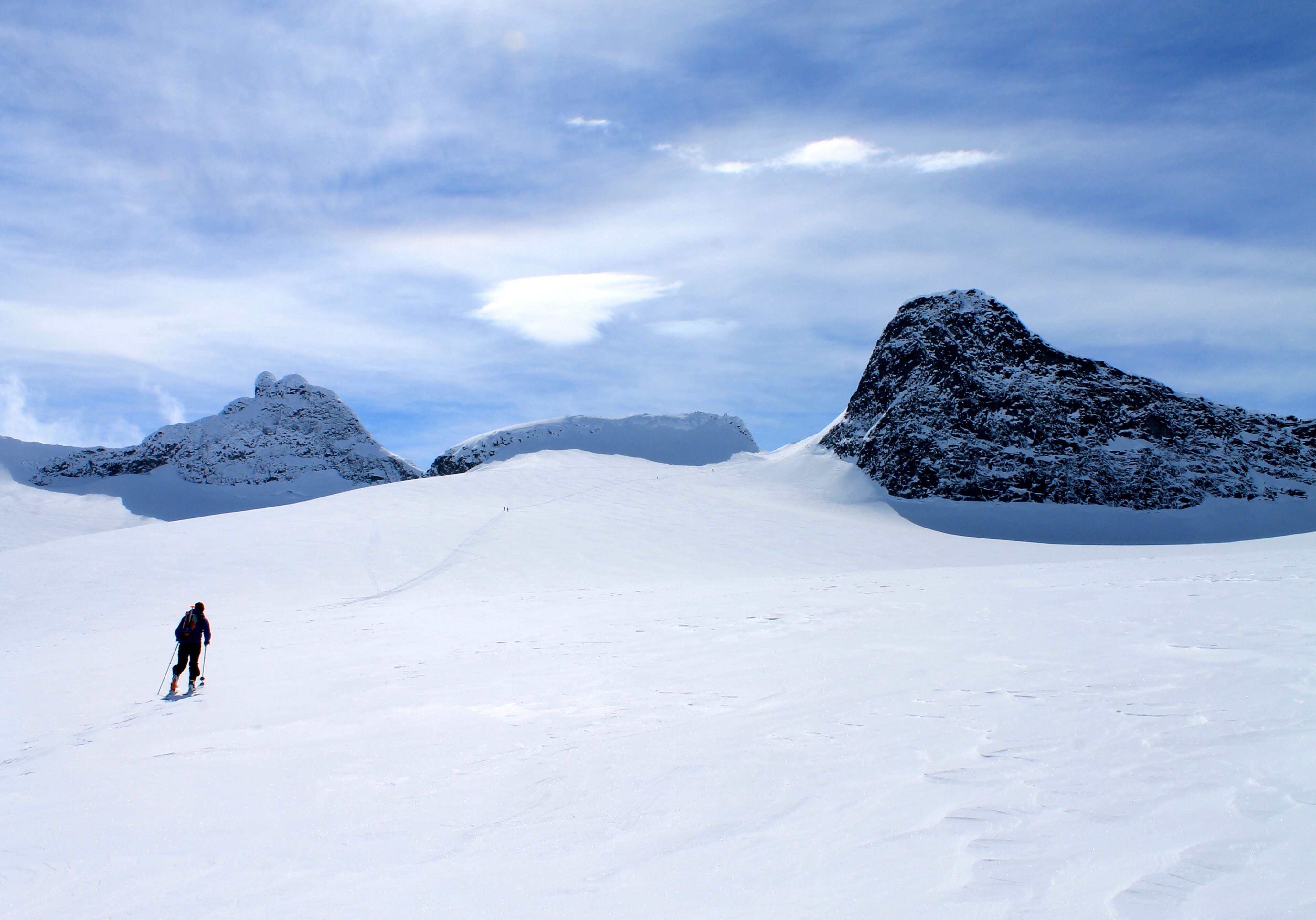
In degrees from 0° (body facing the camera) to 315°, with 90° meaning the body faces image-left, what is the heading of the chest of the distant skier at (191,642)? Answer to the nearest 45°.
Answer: approximately 225°
